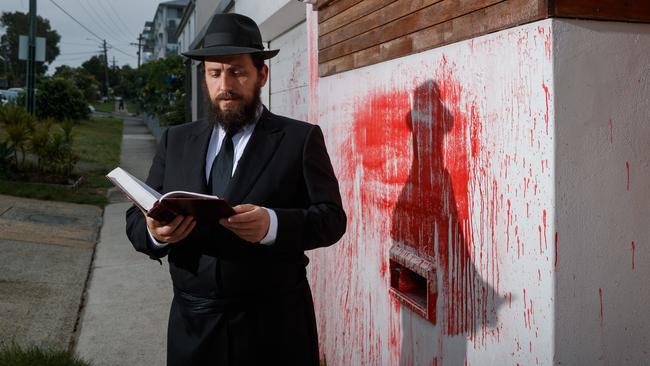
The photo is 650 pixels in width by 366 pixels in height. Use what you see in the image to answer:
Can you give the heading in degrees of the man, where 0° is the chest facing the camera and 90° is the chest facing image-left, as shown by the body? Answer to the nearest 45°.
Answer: approximately 45°

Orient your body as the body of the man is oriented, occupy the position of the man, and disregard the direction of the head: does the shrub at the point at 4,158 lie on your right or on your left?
on your right

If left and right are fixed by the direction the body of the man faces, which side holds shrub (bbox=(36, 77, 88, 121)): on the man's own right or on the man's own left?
on the man's own right

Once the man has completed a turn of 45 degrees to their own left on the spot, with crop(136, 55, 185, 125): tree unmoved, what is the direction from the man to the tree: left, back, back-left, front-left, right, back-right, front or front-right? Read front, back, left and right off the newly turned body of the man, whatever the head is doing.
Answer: back

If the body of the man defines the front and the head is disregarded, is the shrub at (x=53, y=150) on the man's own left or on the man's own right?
on the man's own right
